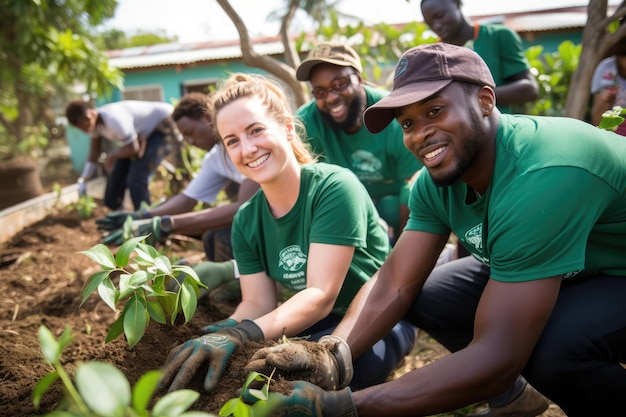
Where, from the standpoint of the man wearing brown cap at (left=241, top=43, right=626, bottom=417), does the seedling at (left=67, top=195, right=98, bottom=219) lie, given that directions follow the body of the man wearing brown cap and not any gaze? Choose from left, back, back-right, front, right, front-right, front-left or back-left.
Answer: right

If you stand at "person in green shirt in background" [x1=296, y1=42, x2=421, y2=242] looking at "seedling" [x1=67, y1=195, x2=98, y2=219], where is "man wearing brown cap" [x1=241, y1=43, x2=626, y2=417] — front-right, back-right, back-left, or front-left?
back-left

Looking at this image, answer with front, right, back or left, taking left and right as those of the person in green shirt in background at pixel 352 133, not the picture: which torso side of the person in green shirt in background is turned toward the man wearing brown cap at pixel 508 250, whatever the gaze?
front

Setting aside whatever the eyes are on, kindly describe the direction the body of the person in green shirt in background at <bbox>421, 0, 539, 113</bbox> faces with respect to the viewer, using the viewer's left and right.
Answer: facing the viewer and to the left of the viewer

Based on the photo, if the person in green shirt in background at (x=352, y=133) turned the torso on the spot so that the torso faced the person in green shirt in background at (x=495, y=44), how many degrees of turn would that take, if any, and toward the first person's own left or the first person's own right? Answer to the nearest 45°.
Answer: approximately 90° to the first person's own left

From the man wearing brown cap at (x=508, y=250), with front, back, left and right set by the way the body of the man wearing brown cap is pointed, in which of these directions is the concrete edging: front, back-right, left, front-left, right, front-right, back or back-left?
right

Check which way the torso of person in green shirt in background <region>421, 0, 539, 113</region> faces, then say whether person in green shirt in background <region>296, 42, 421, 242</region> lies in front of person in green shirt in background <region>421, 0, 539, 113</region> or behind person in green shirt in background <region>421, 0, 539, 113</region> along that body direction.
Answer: in front

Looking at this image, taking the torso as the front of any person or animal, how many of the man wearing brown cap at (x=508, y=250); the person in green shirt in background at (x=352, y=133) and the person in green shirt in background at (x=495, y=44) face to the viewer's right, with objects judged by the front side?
0

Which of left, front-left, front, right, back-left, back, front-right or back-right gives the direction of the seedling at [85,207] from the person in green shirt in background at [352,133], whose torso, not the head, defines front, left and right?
back-right

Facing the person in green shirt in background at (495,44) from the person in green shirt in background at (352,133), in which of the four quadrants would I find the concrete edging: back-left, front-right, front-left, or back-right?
back-left

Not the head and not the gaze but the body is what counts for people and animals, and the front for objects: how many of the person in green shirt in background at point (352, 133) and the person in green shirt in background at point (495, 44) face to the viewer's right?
0

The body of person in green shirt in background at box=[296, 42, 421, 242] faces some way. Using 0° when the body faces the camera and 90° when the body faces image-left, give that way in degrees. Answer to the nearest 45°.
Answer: approximately 0°
